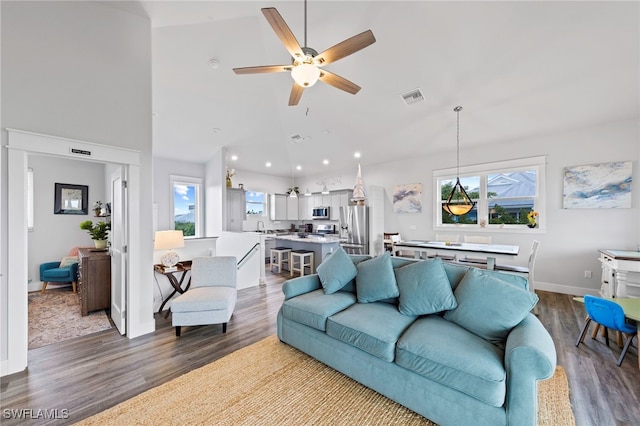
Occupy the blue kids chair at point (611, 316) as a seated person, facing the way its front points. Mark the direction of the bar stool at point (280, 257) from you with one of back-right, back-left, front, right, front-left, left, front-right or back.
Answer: back-left

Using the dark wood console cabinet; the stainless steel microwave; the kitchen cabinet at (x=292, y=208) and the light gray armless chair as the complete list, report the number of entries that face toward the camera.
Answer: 3

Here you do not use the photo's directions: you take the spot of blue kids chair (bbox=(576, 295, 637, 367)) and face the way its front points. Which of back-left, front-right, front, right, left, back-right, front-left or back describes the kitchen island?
back-left

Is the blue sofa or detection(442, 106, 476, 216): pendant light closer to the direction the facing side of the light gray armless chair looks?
the blue sofa

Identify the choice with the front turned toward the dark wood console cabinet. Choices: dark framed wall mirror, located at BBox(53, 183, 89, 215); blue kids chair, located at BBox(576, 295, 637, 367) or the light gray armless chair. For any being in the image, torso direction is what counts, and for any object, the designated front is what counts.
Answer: the dark framed wall mirror

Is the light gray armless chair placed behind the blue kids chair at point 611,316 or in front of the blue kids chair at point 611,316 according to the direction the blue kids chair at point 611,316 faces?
behind

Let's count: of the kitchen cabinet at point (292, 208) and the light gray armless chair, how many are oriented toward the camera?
2

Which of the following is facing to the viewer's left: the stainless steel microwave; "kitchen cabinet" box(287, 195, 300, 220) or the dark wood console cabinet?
the dark wood console cabinet

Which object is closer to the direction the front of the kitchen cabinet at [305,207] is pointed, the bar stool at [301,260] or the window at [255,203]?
the bar stool

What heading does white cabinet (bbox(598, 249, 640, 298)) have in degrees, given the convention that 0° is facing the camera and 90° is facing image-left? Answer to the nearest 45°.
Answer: approximately 45°

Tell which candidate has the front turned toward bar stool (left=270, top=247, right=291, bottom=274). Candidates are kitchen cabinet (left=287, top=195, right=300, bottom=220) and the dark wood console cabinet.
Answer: the kitchen cabinet

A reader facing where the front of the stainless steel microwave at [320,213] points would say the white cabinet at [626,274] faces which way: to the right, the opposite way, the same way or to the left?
to the right
